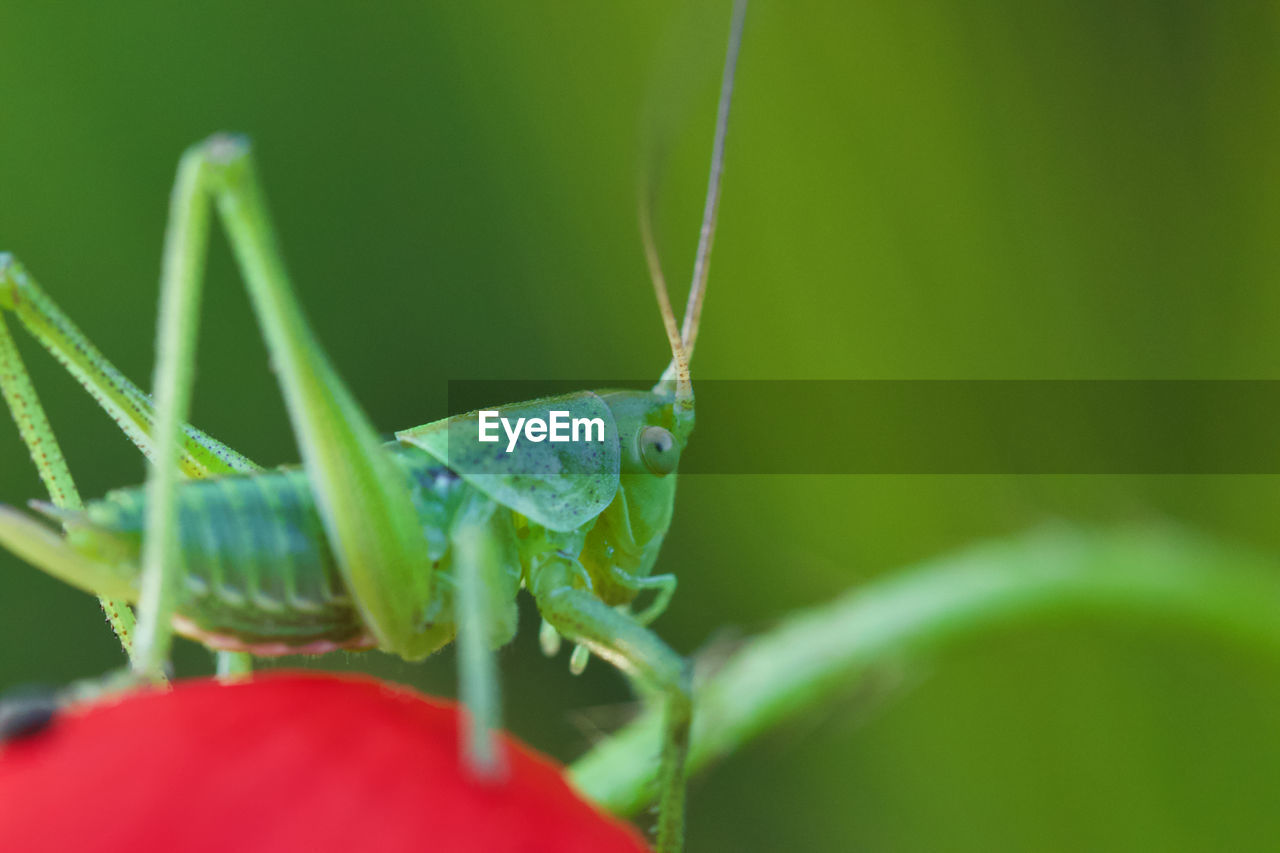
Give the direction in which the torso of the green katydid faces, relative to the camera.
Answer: to the viewer's right
